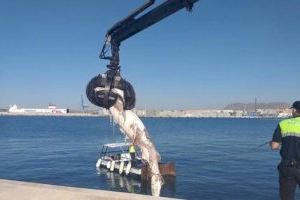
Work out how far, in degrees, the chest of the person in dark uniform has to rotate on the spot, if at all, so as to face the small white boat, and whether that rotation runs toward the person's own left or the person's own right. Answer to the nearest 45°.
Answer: approximately 45° to the person's own left

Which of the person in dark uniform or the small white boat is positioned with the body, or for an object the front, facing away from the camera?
the person in dark uniform
